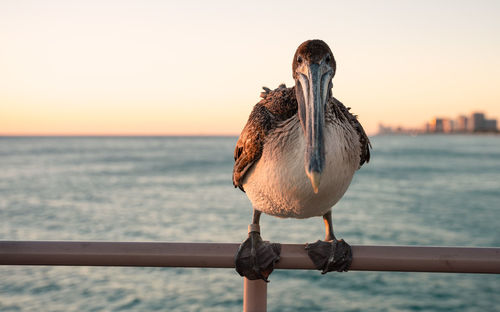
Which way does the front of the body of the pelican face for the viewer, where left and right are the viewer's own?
facing the viewer
